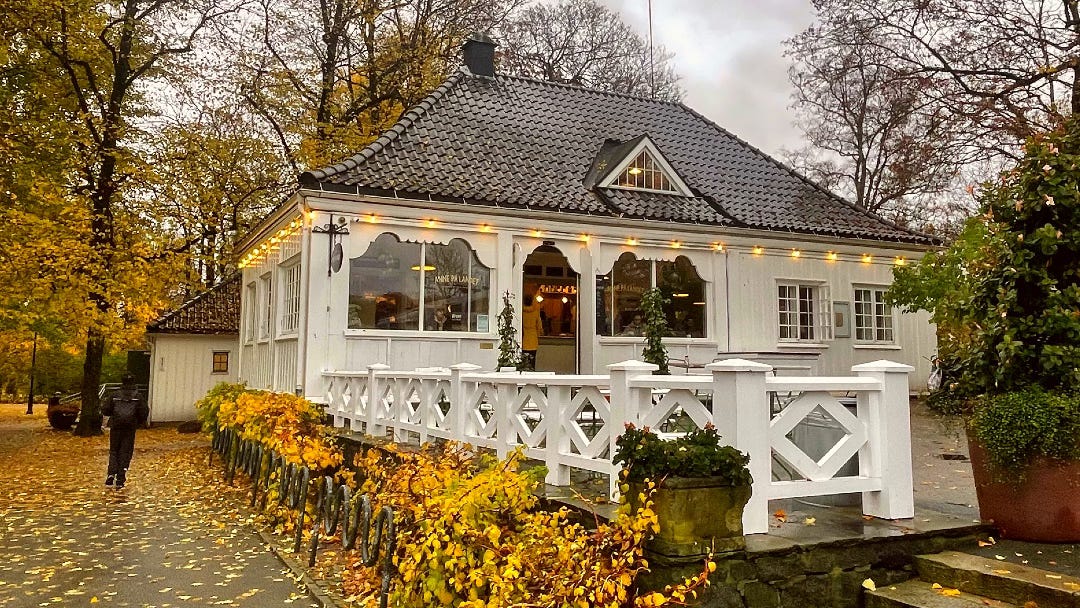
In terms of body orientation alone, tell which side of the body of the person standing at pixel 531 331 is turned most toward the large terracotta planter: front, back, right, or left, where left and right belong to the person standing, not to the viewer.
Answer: back

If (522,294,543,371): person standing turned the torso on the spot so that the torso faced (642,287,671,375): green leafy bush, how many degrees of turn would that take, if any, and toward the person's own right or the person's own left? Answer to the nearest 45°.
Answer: approximately 90° to the person's own right

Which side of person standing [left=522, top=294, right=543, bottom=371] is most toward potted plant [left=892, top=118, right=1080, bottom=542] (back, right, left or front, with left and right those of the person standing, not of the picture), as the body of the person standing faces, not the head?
back

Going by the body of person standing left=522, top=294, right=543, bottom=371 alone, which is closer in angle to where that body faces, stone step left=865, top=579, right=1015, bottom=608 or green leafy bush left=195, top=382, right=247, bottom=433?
the green leafy bush

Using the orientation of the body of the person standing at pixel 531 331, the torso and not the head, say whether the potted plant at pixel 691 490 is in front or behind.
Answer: behind

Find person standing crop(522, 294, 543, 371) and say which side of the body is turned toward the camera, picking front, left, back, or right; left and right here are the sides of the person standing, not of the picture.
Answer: back

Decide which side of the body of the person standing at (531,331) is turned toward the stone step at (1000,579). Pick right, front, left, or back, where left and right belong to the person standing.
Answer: back

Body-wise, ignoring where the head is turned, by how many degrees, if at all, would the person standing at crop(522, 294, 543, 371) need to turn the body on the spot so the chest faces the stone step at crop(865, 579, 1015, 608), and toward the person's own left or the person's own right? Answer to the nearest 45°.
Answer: approximately 180°

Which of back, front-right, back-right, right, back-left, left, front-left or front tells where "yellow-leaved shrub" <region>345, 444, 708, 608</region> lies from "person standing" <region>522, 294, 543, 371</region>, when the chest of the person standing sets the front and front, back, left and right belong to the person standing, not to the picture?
back
